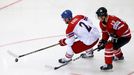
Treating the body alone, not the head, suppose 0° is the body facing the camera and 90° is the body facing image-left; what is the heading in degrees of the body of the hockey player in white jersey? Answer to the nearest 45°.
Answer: approximately 90°

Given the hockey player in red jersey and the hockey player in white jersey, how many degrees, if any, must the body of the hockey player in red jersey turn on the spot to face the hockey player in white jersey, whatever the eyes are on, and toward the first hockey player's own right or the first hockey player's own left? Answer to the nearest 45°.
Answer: approximately 45° to the first hockey player's own right

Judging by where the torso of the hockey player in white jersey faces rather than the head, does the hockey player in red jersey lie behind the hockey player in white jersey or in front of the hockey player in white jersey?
behind

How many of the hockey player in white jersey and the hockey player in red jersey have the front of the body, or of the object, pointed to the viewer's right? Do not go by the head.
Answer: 0

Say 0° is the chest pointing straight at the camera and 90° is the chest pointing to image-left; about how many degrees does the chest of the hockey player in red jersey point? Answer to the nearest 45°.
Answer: approximately 45°
